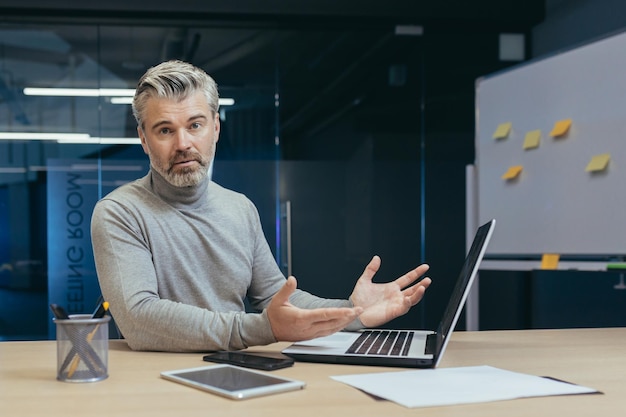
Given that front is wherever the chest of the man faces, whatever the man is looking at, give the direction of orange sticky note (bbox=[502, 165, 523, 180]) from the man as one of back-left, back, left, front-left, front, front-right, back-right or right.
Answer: left

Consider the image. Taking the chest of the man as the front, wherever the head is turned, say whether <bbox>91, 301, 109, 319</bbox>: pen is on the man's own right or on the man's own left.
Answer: on the man's own right

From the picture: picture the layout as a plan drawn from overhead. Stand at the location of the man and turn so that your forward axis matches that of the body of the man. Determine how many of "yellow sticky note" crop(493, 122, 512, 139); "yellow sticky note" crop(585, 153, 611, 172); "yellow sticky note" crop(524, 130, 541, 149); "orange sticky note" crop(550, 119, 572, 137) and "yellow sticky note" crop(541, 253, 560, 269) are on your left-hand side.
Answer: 5

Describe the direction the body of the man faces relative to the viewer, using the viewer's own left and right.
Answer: facing the viewer and to the right of the viewer

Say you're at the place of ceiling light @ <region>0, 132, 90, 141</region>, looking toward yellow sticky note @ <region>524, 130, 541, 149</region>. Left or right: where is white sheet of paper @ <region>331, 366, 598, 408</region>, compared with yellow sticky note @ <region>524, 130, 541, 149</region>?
right

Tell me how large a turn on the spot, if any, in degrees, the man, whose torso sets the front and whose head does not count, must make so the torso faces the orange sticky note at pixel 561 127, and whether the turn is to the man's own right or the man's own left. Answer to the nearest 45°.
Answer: approximately 90° to the man's own left

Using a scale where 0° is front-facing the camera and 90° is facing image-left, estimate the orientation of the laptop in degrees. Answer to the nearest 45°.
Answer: approximately 90°

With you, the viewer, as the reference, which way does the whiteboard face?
facing the viewer and to the left of the viewer

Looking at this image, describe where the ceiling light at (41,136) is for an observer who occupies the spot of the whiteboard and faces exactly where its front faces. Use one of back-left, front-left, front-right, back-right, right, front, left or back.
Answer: front-right

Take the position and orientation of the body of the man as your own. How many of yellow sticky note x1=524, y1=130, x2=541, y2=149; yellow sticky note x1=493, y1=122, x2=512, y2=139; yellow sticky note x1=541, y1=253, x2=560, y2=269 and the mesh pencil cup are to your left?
3

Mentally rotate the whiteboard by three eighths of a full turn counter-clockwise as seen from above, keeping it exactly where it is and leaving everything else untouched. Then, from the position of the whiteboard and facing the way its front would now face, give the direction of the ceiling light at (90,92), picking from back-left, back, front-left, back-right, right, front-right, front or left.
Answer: back
